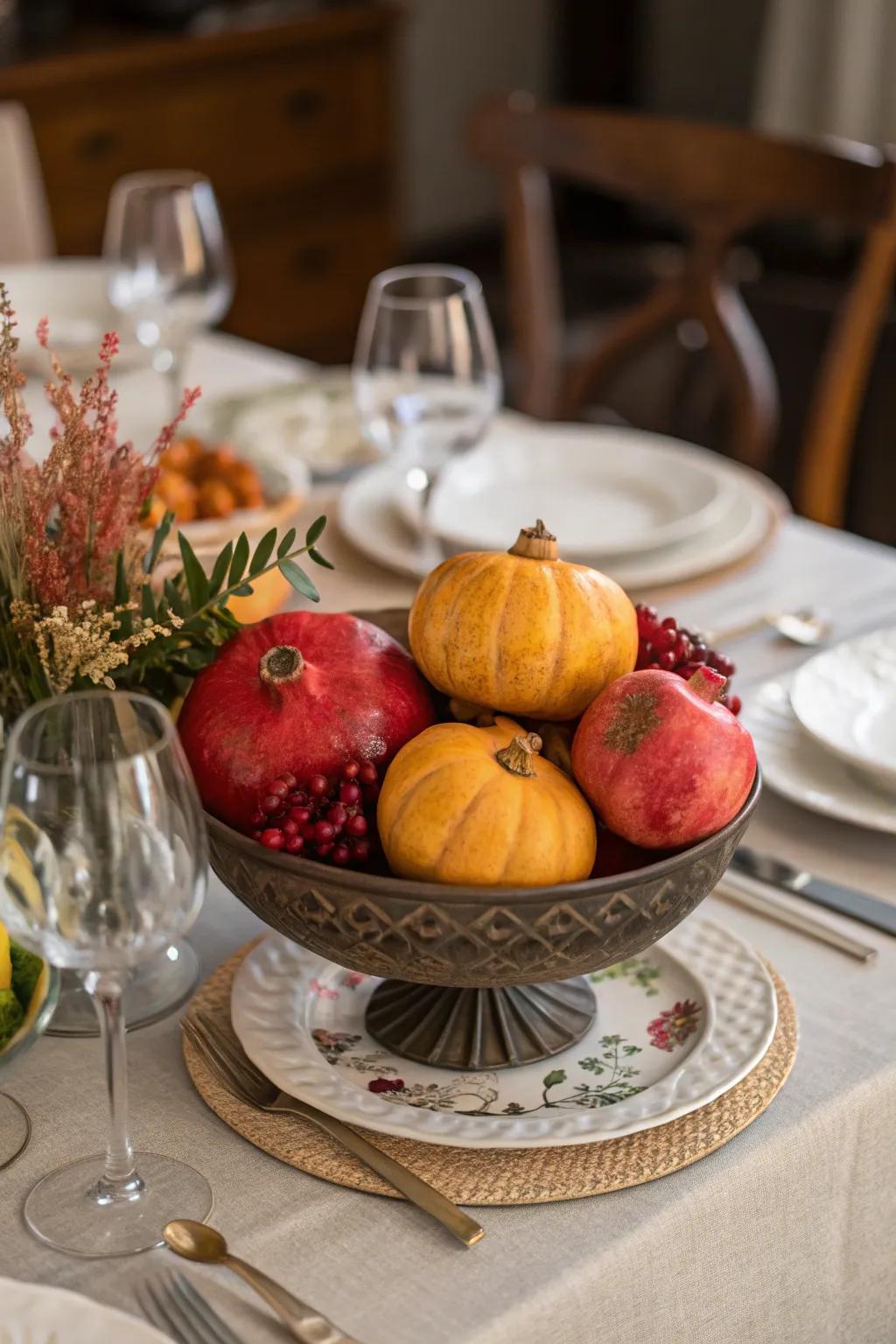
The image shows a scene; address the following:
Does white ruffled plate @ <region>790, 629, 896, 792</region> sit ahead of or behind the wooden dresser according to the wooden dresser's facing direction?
ahead

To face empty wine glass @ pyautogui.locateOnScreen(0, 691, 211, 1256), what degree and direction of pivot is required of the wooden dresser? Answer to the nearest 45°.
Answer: approximately 45° to its right

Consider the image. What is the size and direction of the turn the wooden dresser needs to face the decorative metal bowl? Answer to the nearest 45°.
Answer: approximately 45° to its right

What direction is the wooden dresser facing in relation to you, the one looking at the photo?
facing the viewer and to the right of the viewer

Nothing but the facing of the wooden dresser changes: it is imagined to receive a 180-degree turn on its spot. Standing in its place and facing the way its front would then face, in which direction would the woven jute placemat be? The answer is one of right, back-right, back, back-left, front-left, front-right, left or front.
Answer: back-left

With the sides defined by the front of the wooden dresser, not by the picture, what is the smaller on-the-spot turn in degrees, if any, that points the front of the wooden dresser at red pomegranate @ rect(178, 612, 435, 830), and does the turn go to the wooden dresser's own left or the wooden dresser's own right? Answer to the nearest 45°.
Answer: approximately 45° to the wooden dresser's own right

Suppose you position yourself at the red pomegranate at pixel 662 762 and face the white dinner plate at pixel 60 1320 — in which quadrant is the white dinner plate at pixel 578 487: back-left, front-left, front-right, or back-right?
back-right

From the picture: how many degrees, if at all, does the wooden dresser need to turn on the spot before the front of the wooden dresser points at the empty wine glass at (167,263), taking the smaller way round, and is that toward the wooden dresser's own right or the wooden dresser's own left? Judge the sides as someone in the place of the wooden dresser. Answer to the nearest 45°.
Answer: approximately 45° to the wooden dresser's own right

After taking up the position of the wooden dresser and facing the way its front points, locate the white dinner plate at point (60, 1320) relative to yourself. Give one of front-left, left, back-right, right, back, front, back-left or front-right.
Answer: front-right

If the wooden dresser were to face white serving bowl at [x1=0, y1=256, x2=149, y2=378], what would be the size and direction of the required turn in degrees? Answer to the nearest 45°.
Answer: approximately 45° to its right

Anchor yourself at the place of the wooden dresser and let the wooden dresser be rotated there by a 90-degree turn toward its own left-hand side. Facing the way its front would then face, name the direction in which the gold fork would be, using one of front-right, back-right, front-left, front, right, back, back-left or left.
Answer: back-right
